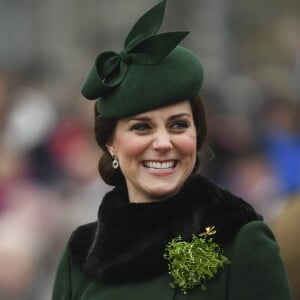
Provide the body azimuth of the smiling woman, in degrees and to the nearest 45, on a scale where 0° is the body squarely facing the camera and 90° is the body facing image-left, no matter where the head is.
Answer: approximately 45°
